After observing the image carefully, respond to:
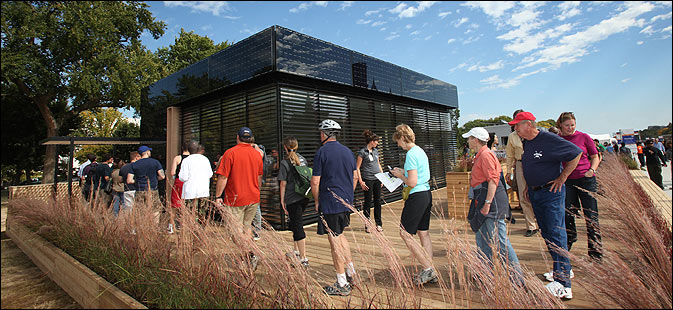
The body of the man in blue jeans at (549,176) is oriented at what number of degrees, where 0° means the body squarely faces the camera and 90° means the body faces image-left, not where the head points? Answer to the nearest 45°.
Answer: approximately 45°

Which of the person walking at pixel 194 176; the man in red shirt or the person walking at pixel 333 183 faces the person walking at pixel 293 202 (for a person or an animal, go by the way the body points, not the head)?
the person walking at pixel 333 183

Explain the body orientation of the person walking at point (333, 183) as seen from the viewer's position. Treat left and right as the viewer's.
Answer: facing away from the viewer and to the left of the viewer

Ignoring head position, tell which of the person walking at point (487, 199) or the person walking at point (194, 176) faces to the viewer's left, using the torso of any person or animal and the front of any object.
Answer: the person walking at point (487, 199)

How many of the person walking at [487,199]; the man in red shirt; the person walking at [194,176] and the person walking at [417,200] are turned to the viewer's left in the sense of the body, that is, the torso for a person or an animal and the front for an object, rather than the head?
2

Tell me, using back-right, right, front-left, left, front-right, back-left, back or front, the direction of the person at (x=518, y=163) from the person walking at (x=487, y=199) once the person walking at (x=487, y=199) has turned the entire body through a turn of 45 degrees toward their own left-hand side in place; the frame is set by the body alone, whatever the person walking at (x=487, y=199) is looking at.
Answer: back-right

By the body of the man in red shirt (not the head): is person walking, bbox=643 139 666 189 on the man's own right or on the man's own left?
on the man's own right

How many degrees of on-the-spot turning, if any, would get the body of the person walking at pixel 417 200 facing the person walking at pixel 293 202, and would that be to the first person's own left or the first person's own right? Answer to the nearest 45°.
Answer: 0° — they already face them

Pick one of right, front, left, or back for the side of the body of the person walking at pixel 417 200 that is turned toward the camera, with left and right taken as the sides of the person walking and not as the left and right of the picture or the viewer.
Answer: left

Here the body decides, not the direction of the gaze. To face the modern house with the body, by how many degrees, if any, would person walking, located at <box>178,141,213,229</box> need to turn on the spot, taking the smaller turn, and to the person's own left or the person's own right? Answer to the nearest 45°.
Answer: approximately 45° to the person's own right

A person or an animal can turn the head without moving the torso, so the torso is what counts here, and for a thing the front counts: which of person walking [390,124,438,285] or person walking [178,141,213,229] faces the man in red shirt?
person walking [390,124,438,285]

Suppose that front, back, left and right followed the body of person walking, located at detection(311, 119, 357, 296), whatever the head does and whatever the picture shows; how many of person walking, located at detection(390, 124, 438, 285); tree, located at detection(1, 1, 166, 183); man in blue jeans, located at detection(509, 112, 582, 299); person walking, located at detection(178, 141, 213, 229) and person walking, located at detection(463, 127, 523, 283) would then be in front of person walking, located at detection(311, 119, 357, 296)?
2

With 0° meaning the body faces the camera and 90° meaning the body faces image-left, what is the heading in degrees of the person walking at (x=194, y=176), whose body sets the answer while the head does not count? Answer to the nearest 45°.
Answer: approximately 180°

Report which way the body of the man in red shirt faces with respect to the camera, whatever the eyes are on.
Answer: away from the camera

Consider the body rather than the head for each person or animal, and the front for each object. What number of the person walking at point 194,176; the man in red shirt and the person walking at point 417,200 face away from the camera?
2

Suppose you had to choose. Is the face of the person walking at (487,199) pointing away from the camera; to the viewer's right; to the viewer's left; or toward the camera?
to the viewer's left

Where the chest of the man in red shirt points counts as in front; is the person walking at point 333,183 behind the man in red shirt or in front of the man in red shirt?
behind

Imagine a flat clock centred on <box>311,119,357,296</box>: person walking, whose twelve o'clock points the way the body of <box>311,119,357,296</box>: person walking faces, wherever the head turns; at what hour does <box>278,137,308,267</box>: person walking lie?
<box>278,137,308,267</box>: person walking is roughly at 12 o'clock from <box>311,119,357,296</box>: person walking.
